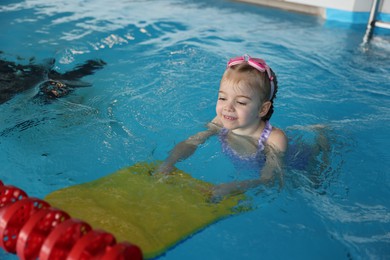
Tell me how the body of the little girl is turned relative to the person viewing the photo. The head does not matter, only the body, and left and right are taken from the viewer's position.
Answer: facing the viewer and to the left of the viewer
